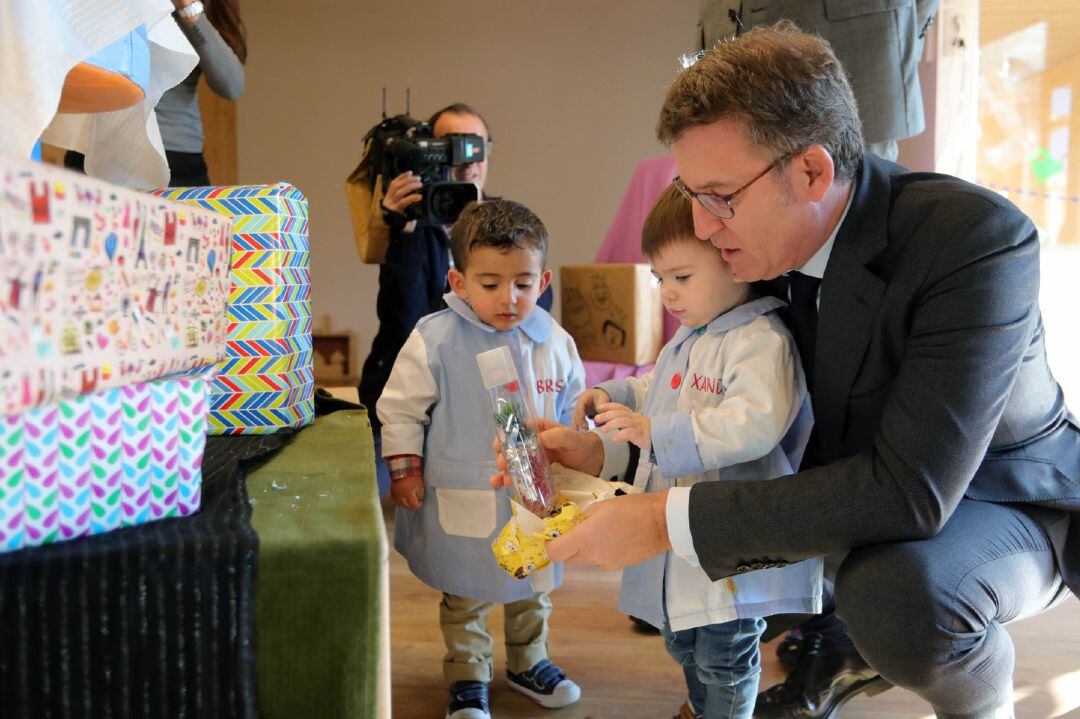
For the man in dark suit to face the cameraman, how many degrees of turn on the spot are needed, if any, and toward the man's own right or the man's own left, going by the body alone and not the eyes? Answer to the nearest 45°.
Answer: approximately 45° to the man's own right

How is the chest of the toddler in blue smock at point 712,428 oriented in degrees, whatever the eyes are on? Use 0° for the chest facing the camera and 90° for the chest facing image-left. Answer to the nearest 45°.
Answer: approximately 45°

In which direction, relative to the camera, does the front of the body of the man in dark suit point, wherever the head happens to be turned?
to the viewer's left

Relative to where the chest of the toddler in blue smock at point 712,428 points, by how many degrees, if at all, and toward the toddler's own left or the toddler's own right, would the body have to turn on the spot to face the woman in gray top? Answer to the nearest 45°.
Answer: approximately 90° to the toddler's own right
